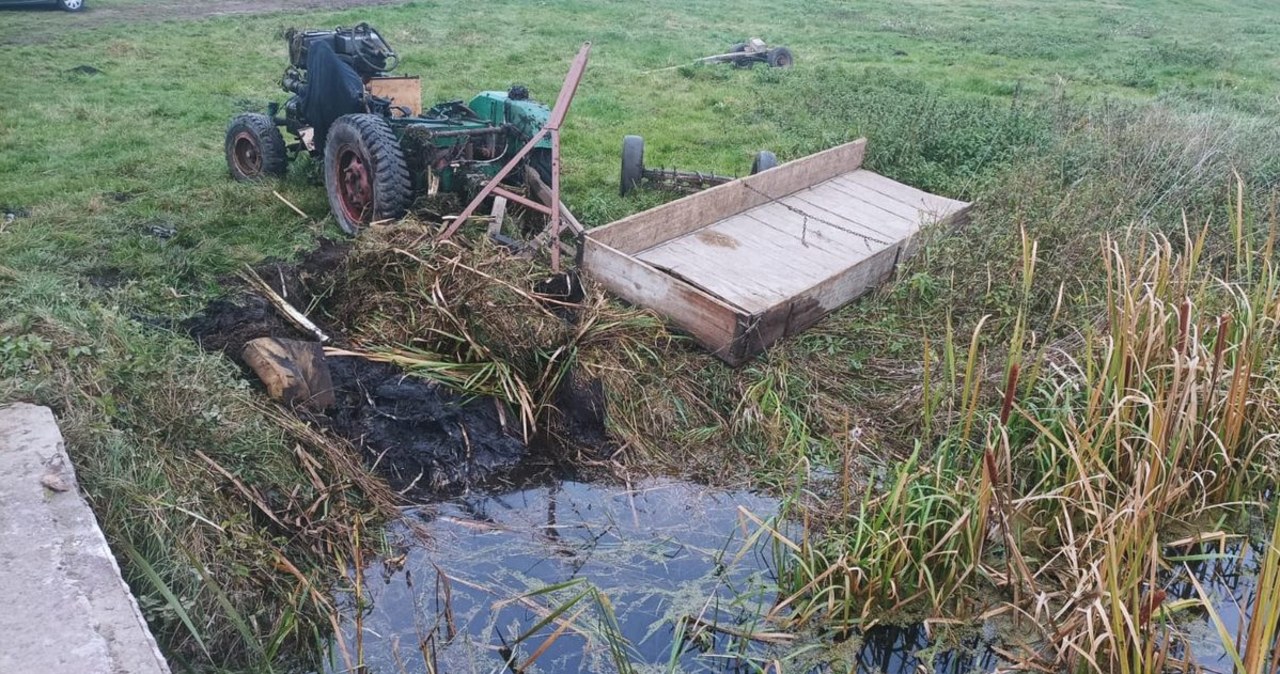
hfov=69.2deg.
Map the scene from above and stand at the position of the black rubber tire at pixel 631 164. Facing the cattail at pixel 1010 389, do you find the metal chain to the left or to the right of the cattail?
left

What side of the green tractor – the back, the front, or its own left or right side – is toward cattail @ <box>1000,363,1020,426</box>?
back

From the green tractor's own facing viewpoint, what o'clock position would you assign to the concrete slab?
The concrete slab is roughly at 8 o'clock from the green tractor.

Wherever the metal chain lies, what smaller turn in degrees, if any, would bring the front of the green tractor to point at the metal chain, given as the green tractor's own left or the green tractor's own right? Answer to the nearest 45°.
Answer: approximately 135° to the green tractor's own right

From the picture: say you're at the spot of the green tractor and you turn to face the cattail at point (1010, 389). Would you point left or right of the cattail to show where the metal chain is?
left

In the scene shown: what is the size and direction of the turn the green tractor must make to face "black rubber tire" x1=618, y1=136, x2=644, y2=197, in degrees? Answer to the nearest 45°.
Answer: approximately 135° to its right

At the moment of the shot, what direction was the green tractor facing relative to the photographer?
facing away from the viewer and to the left of the viewer
